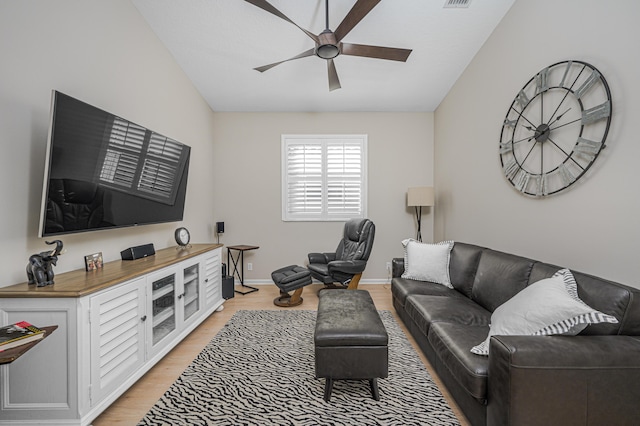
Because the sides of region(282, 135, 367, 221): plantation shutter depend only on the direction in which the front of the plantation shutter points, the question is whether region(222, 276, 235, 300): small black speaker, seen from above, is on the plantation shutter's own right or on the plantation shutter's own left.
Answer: on the plantation shutter's own right

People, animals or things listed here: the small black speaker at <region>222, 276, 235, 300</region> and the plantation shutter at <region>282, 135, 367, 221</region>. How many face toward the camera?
2

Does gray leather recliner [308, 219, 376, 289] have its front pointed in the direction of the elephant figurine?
yes

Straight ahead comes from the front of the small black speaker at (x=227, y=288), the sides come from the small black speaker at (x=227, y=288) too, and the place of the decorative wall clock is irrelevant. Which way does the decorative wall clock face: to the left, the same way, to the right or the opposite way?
to the right

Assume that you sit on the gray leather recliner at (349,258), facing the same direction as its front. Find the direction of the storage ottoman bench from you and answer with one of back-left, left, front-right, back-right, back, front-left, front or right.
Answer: front-left

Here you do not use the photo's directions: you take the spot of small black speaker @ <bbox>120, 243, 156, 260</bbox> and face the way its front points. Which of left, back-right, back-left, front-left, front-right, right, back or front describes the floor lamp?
front-left

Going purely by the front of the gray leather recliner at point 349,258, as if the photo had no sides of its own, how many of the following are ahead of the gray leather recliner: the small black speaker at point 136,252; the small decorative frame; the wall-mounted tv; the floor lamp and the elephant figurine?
4

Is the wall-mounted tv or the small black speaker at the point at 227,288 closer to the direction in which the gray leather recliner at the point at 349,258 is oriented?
the wall-mounted tv

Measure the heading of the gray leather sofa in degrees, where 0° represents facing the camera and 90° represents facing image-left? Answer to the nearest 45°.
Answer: approximately 45°
